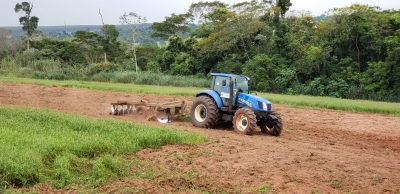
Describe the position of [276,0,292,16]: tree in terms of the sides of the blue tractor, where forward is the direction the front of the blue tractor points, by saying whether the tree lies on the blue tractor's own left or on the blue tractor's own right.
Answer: on the blue tractor's own left

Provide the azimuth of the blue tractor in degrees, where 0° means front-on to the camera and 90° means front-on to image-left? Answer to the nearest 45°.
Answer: approximately 315°

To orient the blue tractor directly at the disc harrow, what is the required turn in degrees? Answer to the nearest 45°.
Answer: approximately 180°

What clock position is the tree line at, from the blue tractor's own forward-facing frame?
The tree line is roughly at 8 o'clock from the blue tractor.
